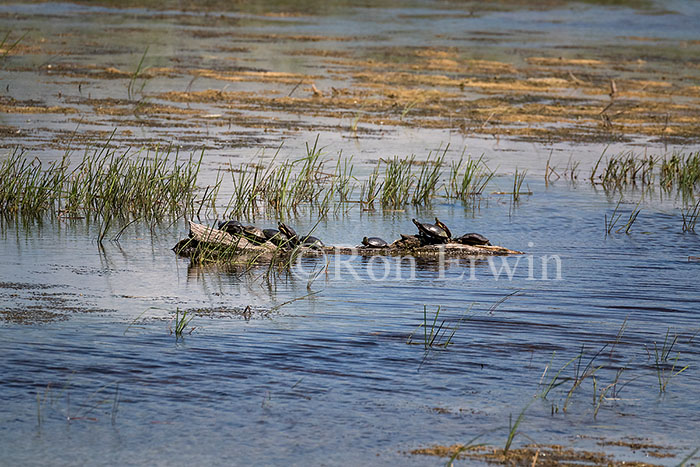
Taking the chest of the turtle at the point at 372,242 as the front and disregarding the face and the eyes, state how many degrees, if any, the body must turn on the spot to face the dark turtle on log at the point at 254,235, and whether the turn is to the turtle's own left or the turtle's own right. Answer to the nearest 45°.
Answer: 0° — it already faces it

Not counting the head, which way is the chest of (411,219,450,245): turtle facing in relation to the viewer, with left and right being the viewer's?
facing to the left of the viewer

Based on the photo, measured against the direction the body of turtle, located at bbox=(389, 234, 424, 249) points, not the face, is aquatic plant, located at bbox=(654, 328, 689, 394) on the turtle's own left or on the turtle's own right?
on the turtle's own left

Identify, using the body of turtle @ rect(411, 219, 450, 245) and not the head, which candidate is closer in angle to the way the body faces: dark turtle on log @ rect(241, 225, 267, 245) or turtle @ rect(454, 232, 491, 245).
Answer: the dark turtle on log

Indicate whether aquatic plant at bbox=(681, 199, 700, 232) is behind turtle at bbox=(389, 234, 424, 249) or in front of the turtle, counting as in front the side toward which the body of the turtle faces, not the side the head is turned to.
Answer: behind

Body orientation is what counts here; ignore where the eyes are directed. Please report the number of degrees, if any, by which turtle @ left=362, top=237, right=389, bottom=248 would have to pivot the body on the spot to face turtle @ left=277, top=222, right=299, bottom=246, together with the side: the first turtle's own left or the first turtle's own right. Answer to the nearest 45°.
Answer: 0° — it already faces it

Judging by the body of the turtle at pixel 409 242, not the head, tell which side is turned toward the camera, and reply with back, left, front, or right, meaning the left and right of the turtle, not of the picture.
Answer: left

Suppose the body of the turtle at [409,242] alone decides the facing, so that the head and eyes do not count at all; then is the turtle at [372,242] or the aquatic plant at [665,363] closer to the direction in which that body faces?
the turtle

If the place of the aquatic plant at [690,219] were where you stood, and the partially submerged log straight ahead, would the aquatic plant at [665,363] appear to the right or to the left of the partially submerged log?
left
